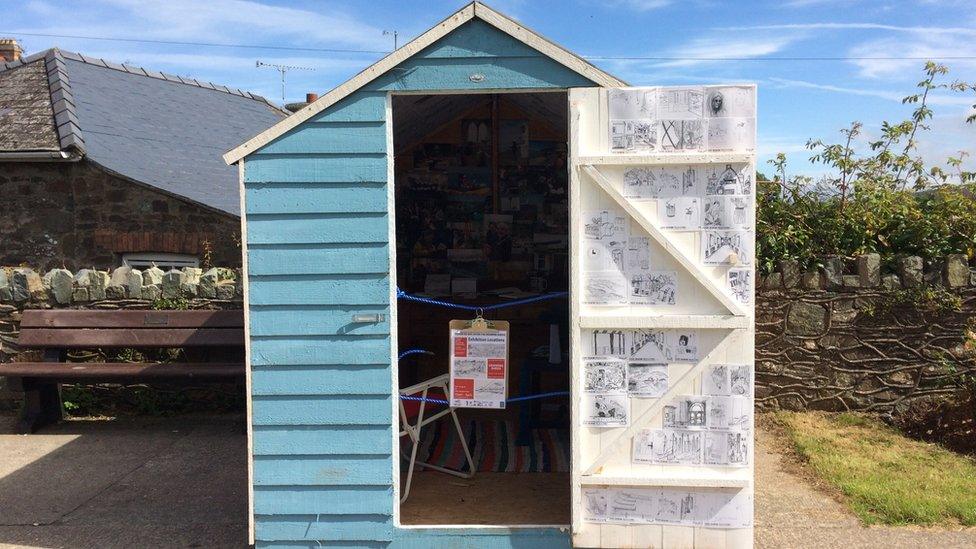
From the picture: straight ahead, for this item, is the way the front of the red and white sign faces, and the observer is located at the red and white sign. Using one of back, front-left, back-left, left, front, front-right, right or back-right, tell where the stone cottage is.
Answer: back-right

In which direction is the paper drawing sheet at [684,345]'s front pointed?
toward the camera

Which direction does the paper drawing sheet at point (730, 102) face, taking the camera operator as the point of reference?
facing the viewer

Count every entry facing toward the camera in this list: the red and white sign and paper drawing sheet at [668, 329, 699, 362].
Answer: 2

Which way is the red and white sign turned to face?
toward the camera

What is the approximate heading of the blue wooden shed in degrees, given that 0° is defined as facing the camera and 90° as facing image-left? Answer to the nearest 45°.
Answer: approximately 0°

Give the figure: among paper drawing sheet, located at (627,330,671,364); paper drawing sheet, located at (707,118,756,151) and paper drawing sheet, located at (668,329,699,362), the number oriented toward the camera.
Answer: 3

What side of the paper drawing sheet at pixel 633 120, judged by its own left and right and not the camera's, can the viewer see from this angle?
front
